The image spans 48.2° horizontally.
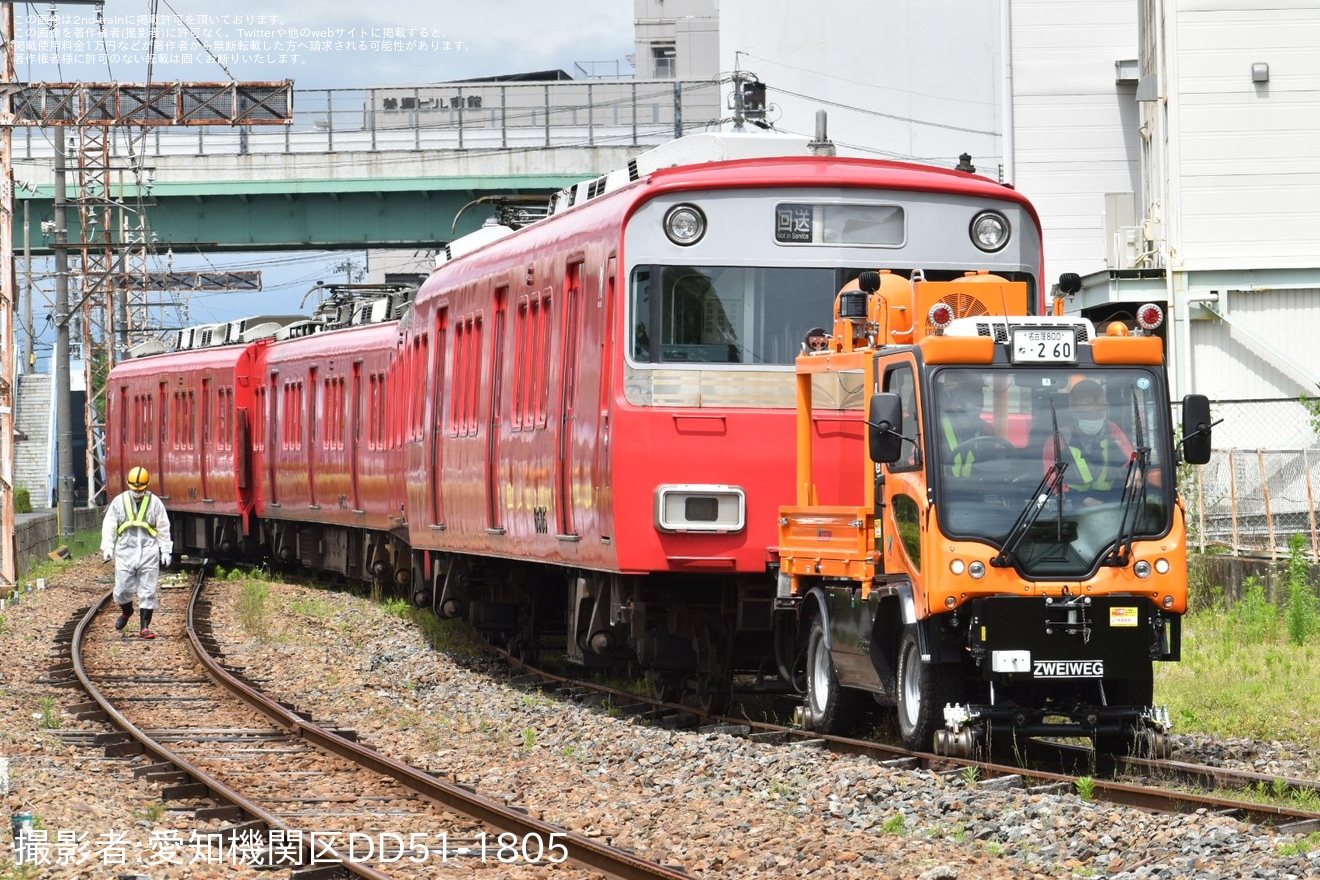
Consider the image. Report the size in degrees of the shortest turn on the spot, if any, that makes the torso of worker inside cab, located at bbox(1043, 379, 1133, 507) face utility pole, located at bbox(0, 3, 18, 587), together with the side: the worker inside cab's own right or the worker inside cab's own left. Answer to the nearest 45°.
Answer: approximately 135° to the worker inside cab's own right

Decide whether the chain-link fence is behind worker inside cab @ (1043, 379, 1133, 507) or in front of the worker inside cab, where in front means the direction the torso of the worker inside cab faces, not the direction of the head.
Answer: behind

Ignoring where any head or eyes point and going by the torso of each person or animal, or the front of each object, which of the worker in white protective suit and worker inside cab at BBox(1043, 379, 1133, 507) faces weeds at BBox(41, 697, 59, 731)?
the worker in white protective suit

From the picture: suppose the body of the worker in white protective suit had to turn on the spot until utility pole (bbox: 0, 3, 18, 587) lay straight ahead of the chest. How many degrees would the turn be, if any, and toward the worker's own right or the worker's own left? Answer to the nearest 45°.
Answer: approximately 180°

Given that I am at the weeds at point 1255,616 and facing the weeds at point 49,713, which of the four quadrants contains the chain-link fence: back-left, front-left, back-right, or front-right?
back-right

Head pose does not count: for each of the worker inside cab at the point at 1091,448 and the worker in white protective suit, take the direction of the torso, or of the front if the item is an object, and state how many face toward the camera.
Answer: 2

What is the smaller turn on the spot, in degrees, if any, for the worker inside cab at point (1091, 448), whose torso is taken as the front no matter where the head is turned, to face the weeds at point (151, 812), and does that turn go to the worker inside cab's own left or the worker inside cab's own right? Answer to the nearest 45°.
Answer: approximately 90° to the worker inside cab's own right

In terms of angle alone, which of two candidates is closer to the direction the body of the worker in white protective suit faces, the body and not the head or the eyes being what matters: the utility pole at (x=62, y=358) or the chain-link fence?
the chain-link fence
